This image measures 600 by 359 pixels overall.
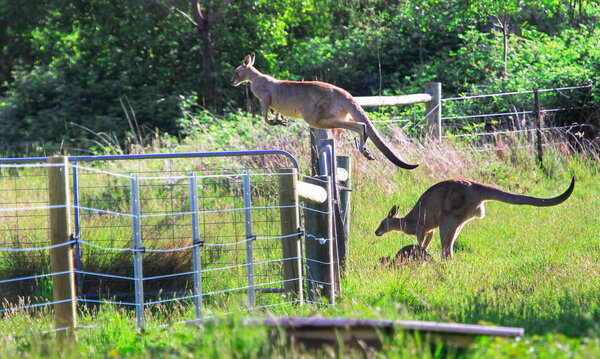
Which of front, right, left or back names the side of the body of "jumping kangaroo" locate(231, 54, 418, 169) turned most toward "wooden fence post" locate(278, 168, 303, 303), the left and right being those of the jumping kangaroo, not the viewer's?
left

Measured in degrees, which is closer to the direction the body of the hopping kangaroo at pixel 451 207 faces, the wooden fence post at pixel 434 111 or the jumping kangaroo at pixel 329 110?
the jumping kangaroo

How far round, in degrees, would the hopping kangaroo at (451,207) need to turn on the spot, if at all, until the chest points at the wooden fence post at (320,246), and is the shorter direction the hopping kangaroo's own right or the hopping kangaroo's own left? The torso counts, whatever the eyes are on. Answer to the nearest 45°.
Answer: approximately 45° to the hopping kangaroo's own left

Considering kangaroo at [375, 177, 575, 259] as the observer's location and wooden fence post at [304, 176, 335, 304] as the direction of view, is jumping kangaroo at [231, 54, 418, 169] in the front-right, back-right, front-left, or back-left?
front-right

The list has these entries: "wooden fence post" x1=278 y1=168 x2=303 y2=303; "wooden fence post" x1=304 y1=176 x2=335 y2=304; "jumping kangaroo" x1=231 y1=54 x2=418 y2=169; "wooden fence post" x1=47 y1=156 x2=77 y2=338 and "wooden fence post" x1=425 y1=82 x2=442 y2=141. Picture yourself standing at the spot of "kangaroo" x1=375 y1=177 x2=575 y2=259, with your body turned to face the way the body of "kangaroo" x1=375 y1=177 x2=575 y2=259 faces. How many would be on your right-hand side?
1

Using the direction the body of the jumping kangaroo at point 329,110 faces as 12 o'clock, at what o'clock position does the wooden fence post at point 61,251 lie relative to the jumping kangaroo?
The wooden fence post is roughly at 10 o'clock from the jumping kangaroo.

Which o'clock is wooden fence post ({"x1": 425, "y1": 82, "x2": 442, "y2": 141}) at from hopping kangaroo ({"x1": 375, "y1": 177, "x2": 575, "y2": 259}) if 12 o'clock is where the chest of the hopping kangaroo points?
The wooden fence post is roughly at 3 o'clock from the hopping kangaroo.

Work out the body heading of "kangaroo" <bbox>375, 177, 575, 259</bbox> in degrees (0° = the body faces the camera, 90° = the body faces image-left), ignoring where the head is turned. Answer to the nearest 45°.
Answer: approximately 90°

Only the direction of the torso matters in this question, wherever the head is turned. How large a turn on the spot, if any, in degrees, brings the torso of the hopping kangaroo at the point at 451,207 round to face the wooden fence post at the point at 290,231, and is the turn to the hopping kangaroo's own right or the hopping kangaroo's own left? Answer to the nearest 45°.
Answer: approximately 45° to the hopping kangaroo's own left

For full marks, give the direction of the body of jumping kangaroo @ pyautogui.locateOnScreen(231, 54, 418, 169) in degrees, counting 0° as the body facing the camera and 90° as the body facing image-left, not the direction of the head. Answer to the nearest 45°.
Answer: approximately 90°

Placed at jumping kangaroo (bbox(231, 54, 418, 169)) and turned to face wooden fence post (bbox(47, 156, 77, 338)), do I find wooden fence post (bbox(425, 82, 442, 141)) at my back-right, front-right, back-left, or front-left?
back-right
